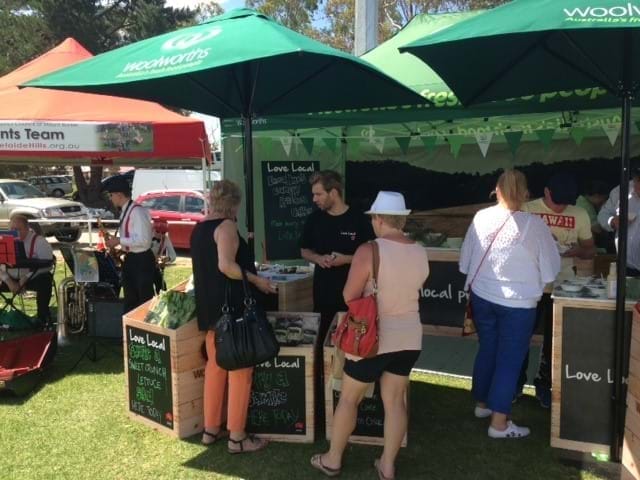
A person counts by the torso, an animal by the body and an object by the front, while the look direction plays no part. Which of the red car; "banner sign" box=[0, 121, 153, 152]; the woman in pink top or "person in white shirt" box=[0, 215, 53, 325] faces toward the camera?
the banner sign

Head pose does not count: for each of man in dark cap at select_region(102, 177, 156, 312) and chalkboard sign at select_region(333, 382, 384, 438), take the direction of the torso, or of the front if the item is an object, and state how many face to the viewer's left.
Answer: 1

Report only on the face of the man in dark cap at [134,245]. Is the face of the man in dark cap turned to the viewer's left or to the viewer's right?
to the viewer's left

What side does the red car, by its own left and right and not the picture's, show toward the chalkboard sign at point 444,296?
left

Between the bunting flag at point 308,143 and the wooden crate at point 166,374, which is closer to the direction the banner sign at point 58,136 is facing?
the wooden crate

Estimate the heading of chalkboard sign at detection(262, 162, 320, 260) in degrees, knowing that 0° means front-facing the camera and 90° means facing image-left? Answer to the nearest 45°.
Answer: approximately 0°

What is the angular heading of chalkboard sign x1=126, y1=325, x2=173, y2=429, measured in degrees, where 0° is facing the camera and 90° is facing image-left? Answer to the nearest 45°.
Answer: approximately 45°

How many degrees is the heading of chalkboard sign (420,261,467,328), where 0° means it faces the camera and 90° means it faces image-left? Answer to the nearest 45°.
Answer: approximately 0°

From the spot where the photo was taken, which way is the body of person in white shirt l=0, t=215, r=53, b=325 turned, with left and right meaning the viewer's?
facing to the left of the viewer

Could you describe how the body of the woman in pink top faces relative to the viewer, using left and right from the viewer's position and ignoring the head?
facing away from the viewer and to the left of the viewer

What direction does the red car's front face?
to the viewer's left
